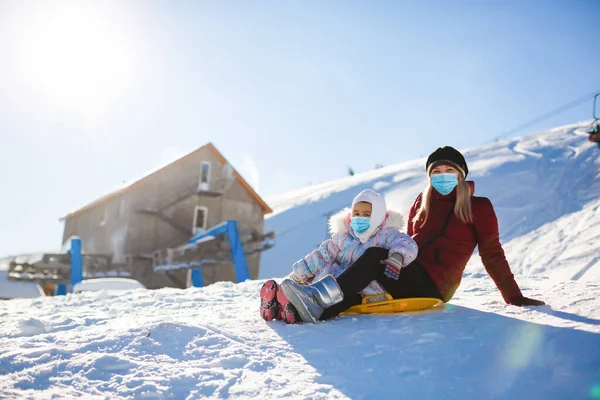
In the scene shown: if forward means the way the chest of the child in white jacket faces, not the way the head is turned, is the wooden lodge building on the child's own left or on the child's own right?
on the child's own right
